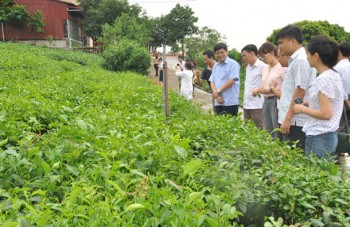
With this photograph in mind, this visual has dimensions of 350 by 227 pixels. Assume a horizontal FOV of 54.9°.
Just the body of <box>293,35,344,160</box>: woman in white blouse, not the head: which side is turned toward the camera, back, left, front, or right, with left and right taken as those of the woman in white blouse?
left

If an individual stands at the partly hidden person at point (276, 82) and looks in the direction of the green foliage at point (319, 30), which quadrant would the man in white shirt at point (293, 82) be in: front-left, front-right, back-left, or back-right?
back-right

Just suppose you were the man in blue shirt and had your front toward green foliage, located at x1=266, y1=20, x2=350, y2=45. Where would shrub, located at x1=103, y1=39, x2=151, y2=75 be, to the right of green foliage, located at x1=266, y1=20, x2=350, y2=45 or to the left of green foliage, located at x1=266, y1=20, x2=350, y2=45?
left

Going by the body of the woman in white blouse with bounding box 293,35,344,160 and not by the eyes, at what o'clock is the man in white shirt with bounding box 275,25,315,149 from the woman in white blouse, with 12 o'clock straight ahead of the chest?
The man in white shirt is roughly at 2 o'clock from the woman in white blouse.

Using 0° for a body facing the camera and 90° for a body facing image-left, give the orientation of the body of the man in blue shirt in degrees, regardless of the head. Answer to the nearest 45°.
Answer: approximately 45°

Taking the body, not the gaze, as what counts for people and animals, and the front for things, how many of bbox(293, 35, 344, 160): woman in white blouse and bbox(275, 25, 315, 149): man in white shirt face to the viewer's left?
2

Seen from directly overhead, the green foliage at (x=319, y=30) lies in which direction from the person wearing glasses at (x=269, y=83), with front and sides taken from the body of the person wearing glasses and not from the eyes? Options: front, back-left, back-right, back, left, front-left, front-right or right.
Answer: back-right

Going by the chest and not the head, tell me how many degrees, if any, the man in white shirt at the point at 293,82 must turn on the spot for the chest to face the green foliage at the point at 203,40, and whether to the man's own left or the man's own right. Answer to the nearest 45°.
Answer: approximately 90° to the man's own right

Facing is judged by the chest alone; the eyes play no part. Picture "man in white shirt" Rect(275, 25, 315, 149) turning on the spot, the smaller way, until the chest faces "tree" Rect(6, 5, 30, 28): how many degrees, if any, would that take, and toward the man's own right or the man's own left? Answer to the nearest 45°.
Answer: approximately 45° to the man's own right

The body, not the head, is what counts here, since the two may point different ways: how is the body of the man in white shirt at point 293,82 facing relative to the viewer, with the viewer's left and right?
facing to the left of the viewer

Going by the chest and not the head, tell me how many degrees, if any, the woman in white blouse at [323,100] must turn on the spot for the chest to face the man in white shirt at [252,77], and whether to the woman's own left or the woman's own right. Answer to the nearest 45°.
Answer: approximately 45° to the woman's own right

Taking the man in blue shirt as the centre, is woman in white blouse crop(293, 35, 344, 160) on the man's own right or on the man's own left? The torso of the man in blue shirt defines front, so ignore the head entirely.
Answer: on the man's own left

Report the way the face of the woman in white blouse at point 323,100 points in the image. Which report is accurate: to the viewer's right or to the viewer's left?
to the viewer's left

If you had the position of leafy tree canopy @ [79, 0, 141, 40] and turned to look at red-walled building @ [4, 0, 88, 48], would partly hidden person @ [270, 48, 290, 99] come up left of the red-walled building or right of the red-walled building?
left

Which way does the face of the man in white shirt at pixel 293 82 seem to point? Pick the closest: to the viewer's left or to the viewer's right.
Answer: to the viewer's left
